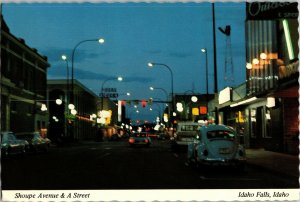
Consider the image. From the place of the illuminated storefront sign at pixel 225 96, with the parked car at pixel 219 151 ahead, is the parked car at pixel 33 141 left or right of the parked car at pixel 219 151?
right

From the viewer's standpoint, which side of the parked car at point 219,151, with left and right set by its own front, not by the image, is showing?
back

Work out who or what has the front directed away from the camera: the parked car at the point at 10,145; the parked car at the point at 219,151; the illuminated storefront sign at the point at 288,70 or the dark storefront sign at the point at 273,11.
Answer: the parked car at the point at 219,151

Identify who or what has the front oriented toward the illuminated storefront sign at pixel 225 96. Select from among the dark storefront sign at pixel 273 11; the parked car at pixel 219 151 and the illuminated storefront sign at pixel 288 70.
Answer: the parked car

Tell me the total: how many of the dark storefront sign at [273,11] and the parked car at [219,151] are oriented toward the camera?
1

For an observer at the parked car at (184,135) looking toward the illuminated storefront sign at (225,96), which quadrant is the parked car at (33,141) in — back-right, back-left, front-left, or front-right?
back-left

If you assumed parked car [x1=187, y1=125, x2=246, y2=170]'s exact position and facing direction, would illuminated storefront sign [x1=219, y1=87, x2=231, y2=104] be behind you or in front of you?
in front
